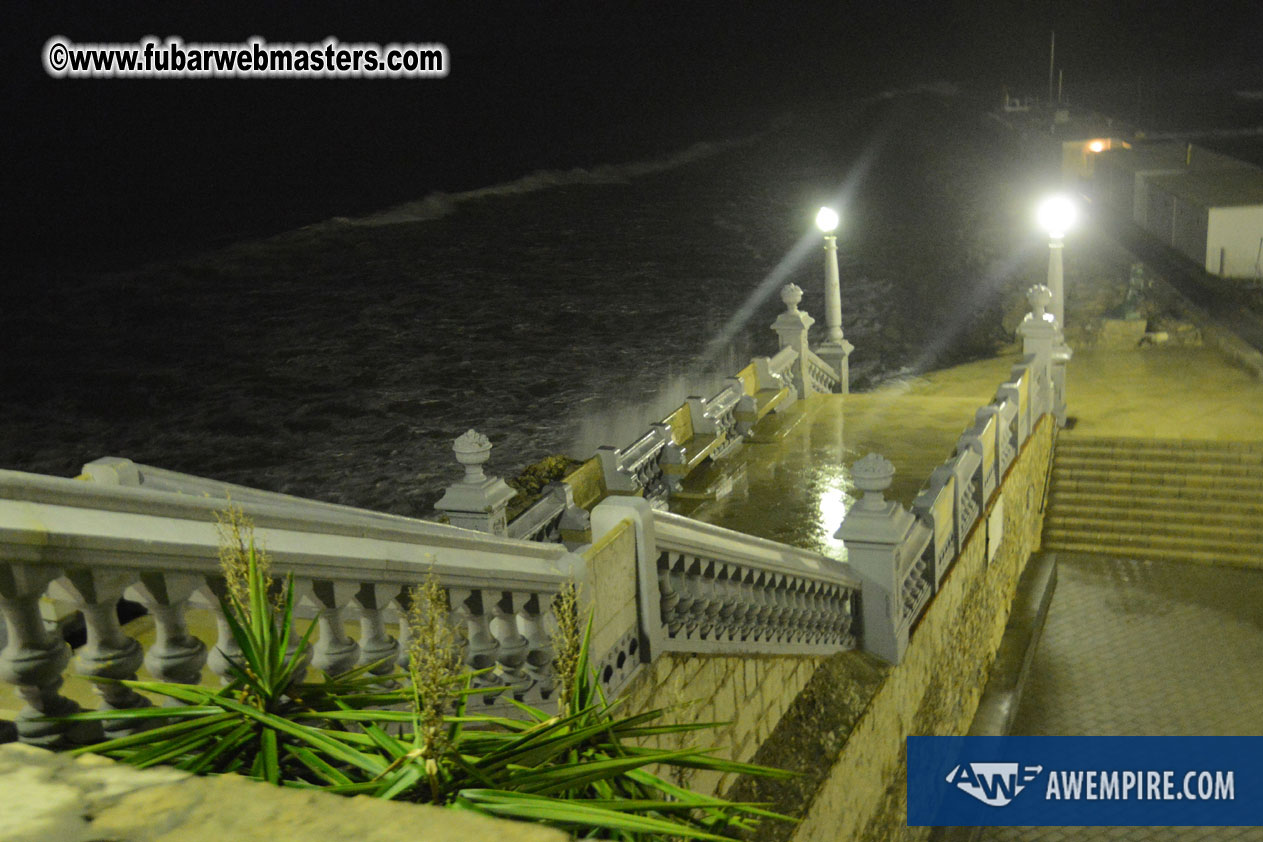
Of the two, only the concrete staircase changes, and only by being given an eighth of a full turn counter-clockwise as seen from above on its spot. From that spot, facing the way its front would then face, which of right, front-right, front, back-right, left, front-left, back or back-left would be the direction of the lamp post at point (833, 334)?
back-right

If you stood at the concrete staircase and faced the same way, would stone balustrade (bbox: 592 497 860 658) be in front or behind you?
in front

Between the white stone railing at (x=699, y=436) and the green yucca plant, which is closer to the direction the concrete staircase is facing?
the green yucca plant

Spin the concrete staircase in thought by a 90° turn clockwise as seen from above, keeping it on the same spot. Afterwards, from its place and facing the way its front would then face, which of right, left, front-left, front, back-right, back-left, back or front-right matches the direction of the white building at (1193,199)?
right

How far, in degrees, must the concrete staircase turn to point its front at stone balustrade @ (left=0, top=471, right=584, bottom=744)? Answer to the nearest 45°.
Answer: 0° — it already faces it

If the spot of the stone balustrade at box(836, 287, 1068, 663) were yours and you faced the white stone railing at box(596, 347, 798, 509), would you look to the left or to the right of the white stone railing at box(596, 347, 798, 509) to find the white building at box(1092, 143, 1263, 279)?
right

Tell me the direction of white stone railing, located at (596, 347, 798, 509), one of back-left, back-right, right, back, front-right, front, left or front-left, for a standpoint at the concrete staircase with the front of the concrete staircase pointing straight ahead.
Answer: front-right

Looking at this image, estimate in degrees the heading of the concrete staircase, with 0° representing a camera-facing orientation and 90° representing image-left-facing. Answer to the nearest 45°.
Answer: approximately 0°
